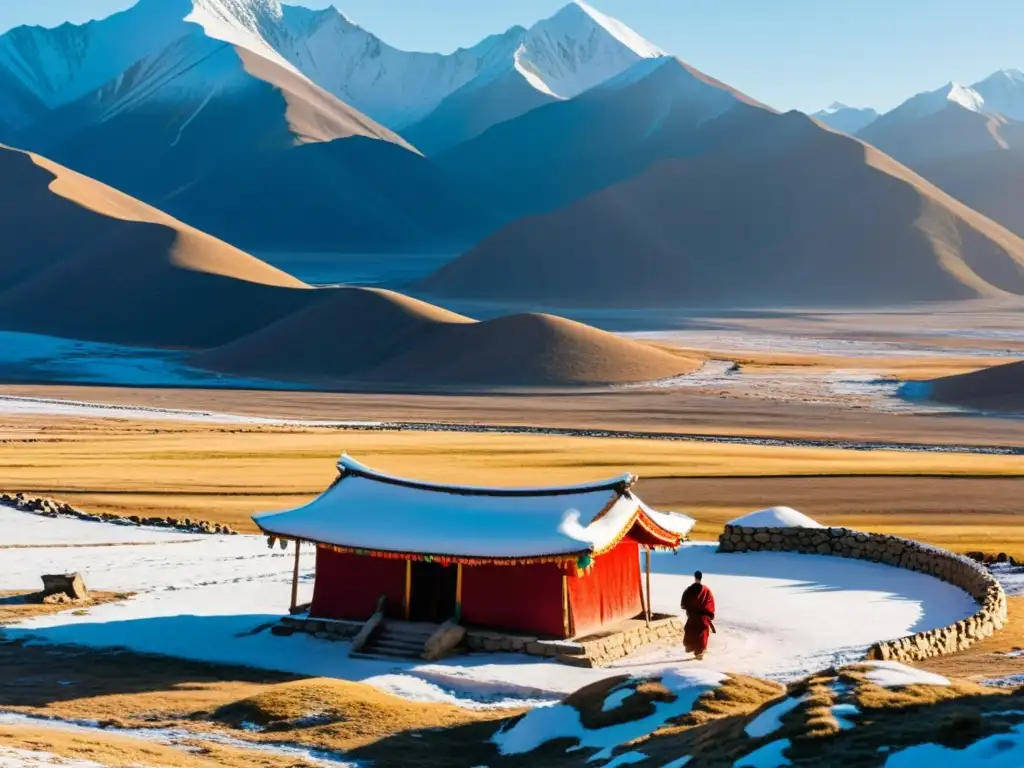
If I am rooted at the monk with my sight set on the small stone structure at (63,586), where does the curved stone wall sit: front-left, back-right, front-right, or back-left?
back-right

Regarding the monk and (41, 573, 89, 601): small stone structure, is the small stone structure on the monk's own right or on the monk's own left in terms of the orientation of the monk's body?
on the monk's own left

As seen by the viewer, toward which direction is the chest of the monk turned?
away from the camera

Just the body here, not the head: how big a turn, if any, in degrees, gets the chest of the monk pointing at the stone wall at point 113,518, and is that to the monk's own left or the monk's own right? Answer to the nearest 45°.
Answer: approximately 45° to the monk's own left

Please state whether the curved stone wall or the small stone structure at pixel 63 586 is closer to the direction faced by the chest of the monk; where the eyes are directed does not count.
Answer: the curved stone wall
